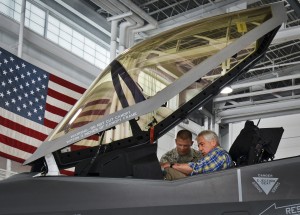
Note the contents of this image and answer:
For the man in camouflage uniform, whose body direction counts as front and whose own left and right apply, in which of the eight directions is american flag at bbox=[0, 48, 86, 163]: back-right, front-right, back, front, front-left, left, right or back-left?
back-right

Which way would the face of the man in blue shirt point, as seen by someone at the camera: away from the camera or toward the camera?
toward the camera

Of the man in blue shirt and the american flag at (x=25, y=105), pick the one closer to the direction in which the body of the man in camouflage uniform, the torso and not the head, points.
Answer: the man in blue shirt

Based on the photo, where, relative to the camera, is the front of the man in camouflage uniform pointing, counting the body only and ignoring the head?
toward the camera

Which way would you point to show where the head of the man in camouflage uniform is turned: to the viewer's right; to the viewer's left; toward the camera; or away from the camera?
toward the camera

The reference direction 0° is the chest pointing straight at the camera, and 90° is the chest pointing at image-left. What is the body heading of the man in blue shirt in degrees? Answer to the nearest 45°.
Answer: approximately 90°

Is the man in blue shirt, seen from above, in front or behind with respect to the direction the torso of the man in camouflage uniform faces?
in front

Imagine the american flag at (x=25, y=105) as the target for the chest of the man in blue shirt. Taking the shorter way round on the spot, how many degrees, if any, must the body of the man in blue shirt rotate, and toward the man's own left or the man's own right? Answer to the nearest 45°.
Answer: approximately 45° to the man's own right

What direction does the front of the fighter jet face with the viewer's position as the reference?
facing to the left of the viewer

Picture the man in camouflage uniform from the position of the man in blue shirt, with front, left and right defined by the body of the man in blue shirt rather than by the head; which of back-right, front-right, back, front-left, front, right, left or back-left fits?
right
